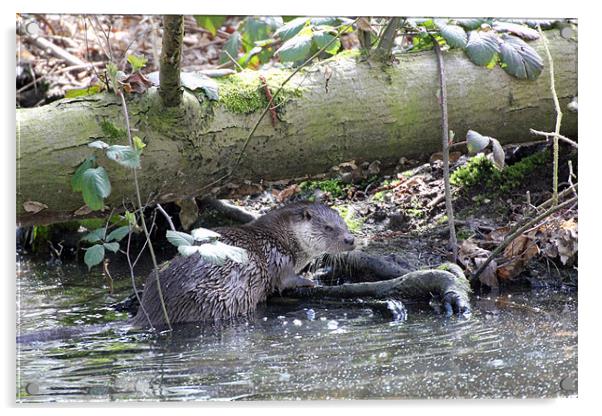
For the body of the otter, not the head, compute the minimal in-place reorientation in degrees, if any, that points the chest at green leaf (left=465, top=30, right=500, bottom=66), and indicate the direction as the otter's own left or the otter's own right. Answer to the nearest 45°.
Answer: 0° — it already faces it

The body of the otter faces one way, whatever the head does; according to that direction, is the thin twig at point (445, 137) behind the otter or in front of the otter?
in front

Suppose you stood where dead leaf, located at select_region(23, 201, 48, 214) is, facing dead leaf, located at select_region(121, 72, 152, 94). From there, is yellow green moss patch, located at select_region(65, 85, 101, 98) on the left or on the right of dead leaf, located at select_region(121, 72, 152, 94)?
left

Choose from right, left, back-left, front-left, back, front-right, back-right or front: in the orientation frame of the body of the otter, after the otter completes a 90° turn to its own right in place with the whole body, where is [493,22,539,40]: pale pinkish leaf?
left

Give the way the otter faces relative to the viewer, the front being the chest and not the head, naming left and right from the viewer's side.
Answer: facing to the right of the viewer

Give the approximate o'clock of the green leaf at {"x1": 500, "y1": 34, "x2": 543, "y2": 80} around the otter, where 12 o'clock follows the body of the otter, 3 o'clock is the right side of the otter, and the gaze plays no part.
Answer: The green leaf is roughly at 12 o'clock from the otter.

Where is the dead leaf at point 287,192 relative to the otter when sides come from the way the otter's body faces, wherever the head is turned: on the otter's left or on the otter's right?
on the otter's left

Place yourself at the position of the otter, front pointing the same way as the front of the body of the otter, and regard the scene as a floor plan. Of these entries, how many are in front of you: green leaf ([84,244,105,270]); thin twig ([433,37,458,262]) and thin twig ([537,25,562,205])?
2
